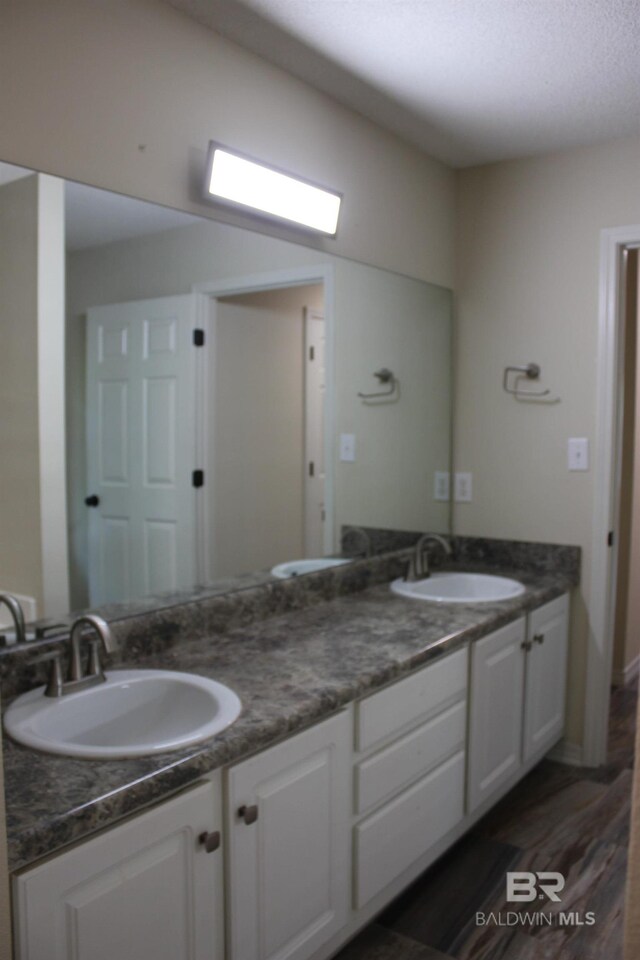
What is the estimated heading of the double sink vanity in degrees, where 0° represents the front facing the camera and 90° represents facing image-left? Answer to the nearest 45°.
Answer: approximately 315°

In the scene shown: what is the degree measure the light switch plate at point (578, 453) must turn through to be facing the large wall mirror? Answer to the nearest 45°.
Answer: approximately 45° to its right

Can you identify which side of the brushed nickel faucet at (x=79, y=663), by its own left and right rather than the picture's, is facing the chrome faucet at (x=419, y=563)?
left

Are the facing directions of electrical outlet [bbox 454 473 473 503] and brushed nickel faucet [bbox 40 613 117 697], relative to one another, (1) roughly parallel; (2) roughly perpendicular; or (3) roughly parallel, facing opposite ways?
roughly perpendicular

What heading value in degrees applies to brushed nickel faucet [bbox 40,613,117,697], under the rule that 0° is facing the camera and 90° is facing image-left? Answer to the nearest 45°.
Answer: approximately 315°

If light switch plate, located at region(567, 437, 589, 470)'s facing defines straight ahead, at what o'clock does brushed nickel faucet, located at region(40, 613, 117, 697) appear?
The brushed nickel faucet is roughly at 1 o'clock from the light switch plate.

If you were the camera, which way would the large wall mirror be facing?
facing the viewer and to the right of the viewer

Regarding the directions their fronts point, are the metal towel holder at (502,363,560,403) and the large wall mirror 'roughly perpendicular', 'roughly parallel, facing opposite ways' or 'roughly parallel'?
roughly perpendicular

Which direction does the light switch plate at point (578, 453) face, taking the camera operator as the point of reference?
facing the viewer

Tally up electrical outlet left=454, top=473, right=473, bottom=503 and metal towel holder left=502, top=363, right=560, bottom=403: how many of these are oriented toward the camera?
2

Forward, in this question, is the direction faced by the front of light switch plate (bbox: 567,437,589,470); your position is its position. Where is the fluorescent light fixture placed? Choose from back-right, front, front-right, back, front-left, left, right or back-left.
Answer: front-right
